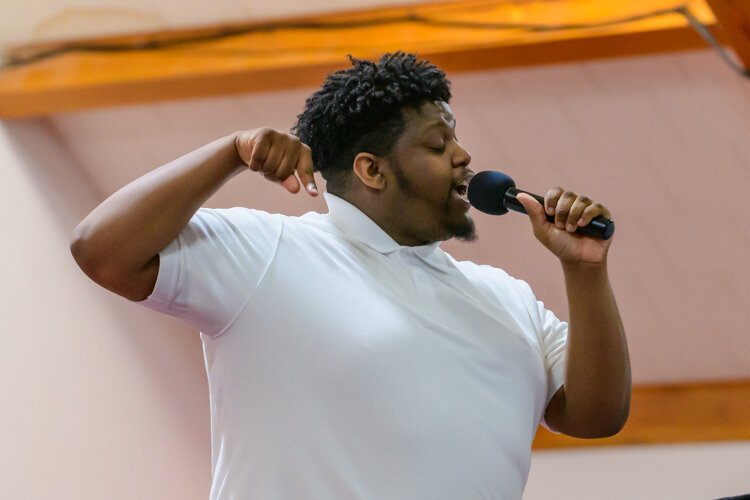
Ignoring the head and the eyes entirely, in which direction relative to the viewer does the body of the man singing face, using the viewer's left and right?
facing the viewer and to the right of the viewer

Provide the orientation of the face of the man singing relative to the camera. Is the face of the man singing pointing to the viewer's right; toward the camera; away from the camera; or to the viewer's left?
to the viewer's right
